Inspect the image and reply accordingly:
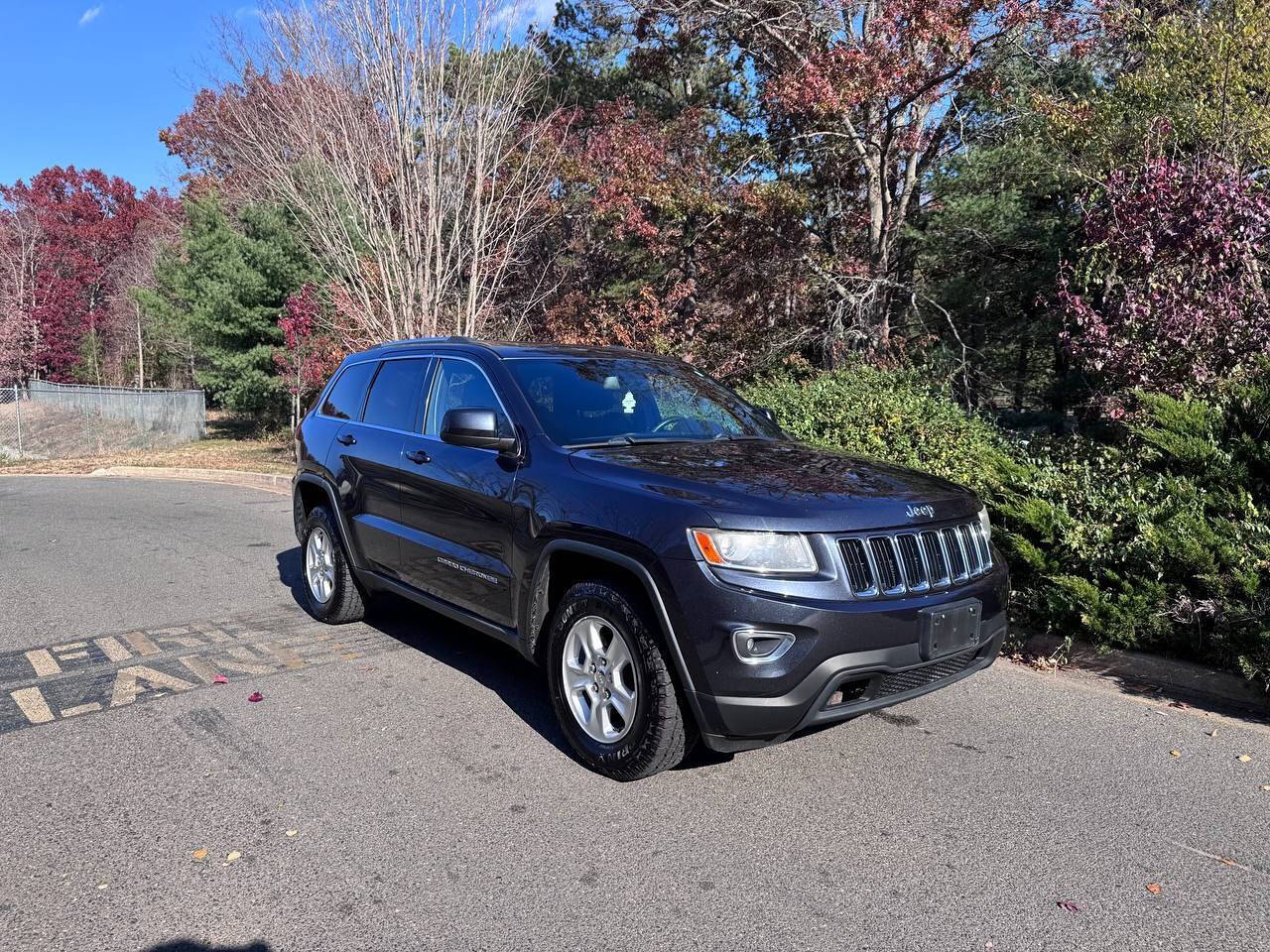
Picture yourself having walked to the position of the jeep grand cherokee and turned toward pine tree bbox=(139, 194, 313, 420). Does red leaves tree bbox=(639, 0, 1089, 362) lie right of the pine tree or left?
right

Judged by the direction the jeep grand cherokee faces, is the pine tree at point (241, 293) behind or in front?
behind

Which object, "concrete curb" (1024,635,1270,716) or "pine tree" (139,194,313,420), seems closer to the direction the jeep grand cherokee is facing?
the concrete curb

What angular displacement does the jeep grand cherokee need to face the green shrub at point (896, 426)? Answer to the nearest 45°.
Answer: approximately 90° to its left

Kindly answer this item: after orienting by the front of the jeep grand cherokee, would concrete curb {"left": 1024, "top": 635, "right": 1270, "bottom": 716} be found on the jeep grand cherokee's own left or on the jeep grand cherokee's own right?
on the jeep grand cherokee's own left

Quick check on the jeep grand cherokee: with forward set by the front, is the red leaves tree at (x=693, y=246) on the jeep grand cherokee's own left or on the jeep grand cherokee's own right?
on the jeep grand cherokee's own left

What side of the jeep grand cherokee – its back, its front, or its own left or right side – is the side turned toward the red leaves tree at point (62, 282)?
back

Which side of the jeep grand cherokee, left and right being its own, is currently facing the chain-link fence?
back

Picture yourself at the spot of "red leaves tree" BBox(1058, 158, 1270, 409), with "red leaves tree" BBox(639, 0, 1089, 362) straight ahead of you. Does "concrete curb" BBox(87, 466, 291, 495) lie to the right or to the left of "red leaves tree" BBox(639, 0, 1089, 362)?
left

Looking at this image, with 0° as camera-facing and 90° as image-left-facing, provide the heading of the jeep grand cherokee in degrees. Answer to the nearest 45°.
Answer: approximately 315°

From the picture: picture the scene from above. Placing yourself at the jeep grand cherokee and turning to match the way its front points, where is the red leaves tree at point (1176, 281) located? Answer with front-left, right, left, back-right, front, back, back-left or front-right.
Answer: left
